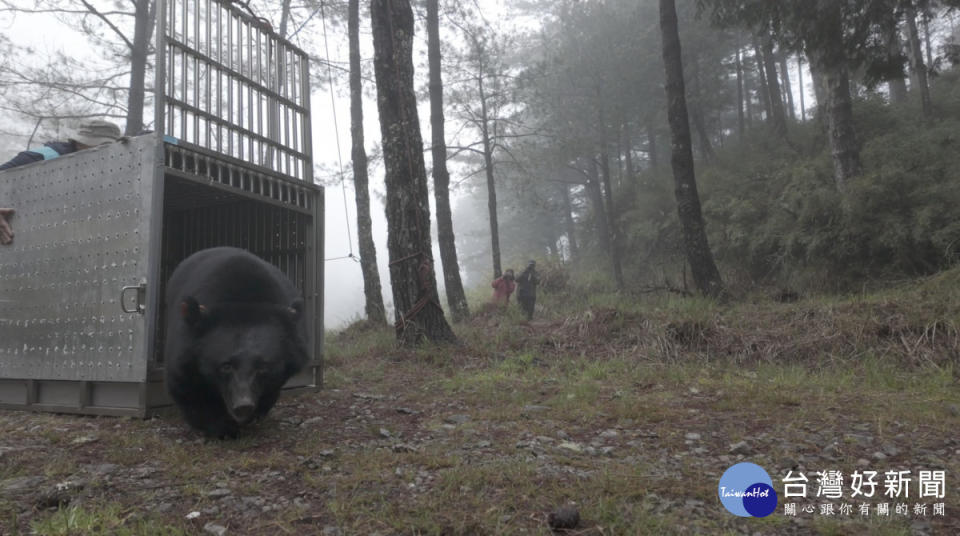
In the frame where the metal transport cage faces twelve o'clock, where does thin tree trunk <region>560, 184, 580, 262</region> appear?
The thin tree trunk is roughly at 9 o'clock from the metal transport cage.

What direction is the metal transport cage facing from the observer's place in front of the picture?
facing the viewer and to the right of the viewer

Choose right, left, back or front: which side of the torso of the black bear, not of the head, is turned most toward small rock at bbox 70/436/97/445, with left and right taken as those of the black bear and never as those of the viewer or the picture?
right

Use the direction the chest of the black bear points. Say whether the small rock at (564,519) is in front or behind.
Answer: in front

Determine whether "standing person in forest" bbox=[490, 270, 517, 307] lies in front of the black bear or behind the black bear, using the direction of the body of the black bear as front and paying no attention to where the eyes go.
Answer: behind

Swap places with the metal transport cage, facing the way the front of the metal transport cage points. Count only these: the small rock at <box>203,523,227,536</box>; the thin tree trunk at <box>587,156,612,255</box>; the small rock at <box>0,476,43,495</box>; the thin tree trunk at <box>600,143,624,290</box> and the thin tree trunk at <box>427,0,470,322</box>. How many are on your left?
3

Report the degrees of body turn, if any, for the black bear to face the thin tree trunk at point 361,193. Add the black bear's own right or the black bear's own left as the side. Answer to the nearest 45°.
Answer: approximately 180°

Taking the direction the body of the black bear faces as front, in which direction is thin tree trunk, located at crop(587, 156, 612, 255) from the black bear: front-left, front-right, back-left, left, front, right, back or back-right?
back-left

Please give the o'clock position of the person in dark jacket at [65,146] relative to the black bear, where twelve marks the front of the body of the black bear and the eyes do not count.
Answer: The person in dark jacket is roughly at 5 o'clock from the black bear.

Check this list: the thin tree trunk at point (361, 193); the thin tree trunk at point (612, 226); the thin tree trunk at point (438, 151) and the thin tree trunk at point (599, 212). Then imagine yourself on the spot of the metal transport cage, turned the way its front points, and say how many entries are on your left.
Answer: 4

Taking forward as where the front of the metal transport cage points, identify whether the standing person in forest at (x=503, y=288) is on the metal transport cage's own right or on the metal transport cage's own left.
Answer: on the metal transport cage's own left

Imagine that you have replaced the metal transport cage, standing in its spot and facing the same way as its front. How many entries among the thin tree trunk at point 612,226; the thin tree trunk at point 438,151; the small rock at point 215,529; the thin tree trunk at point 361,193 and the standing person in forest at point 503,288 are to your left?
4

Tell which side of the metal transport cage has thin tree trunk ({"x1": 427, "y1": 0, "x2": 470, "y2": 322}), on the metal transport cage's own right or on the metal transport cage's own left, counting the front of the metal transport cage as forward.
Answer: on the metal transport cage's own left

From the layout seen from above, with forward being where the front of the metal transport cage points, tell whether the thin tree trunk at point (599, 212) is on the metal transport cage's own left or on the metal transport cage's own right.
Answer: on the metal transport cage's own left

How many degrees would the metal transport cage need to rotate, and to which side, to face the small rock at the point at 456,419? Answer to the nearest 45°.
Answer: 0° — it already faces it

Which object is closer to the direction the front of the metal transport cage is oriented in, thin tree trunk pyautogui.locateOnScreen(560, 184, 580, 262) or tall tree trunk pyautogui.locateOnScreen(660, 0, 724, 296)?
the tall tree trunk

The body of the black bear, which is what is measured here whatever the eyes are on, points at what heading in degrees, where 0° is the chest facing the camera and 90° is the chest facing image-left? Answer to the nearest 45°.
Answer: approximately 0°
